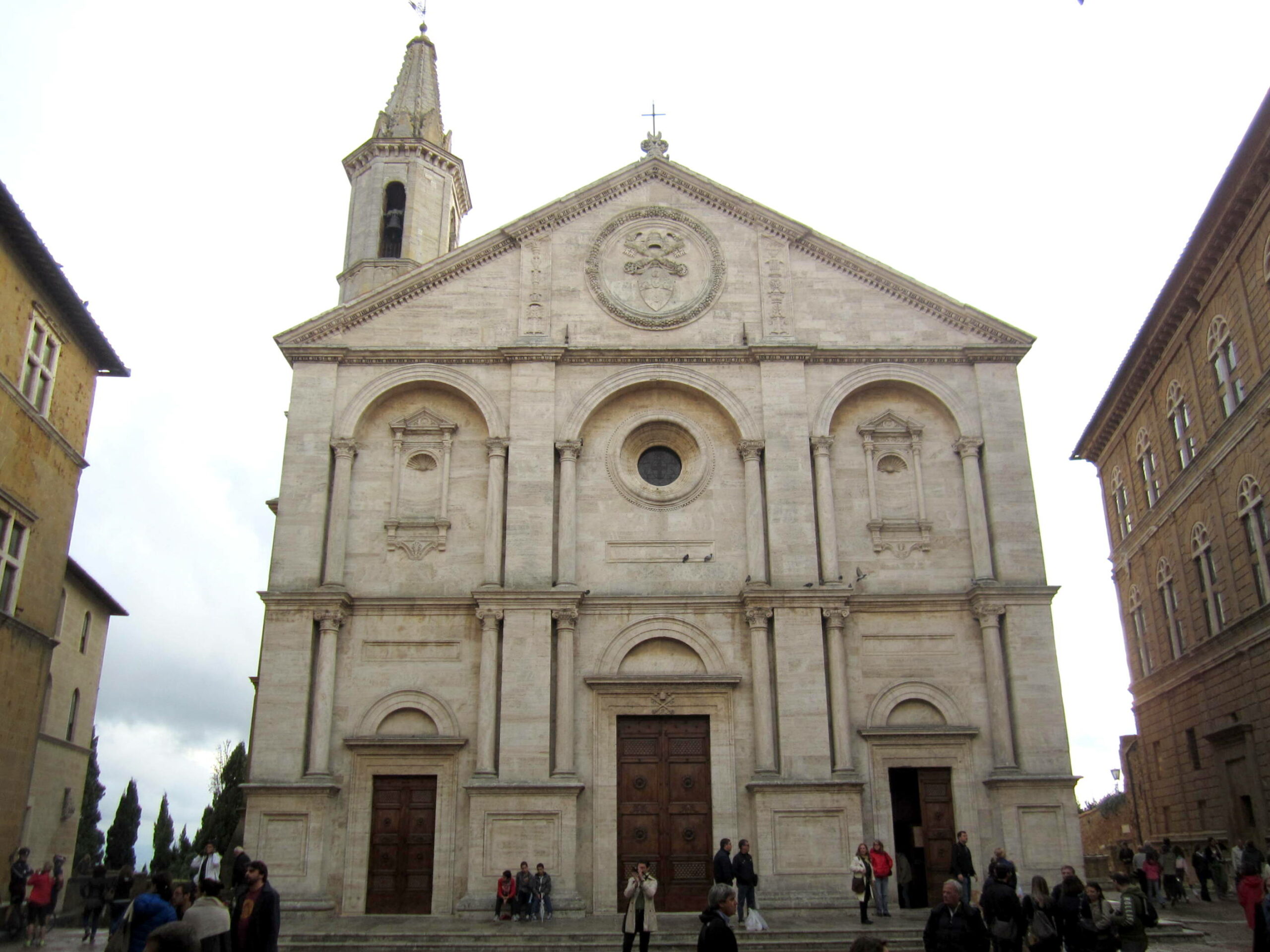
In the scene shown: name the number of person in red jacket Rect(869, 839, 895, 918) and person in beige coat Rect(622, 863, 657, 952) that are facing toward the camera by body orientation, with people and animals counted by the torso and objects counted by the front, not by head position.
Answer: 2

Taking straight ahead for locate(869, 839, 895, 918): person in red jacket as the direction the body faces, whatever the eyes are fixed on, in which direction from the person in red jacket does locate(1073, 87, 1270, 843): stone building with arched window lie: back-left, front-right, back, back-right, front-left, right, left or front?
back-left

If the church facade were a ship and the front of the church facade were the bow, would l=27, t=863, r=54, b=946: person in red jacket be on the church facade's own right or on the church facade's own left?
on the church facade's own right

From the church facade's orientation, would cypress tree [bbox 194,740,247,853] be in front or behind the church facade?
behind

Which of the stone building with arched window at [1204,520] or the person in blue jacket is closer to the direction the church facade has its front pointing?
the person in blue jacket

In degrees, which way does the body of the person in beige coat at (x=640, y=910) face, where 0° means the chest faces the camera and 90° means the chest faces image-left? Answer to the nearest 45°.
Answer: approximately 0°
